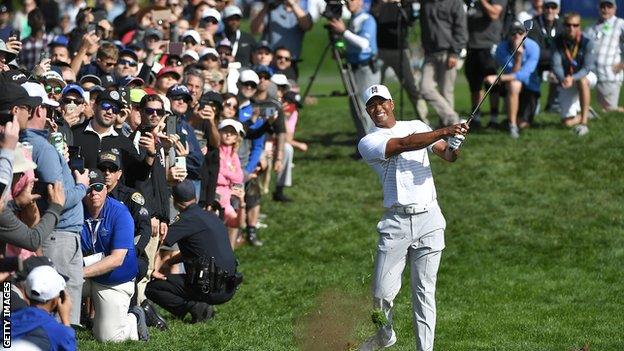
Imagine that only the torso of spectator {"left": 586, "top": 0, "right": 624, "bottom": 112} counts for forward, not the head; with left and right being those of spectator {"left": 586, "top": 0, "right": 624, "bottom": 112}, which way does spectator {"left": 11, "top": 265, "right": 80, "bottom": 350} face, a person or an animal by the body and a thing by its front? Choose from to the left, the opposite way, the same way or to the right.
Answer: the opposite way

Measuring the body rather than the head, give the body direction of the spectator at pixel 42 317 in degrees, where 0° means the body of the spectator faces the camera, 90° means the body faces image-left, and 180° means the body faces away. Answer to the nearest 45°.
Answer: approximately 225°

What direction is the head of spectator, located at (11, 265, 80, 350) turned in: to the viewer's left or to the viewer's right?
to the viewer's right
